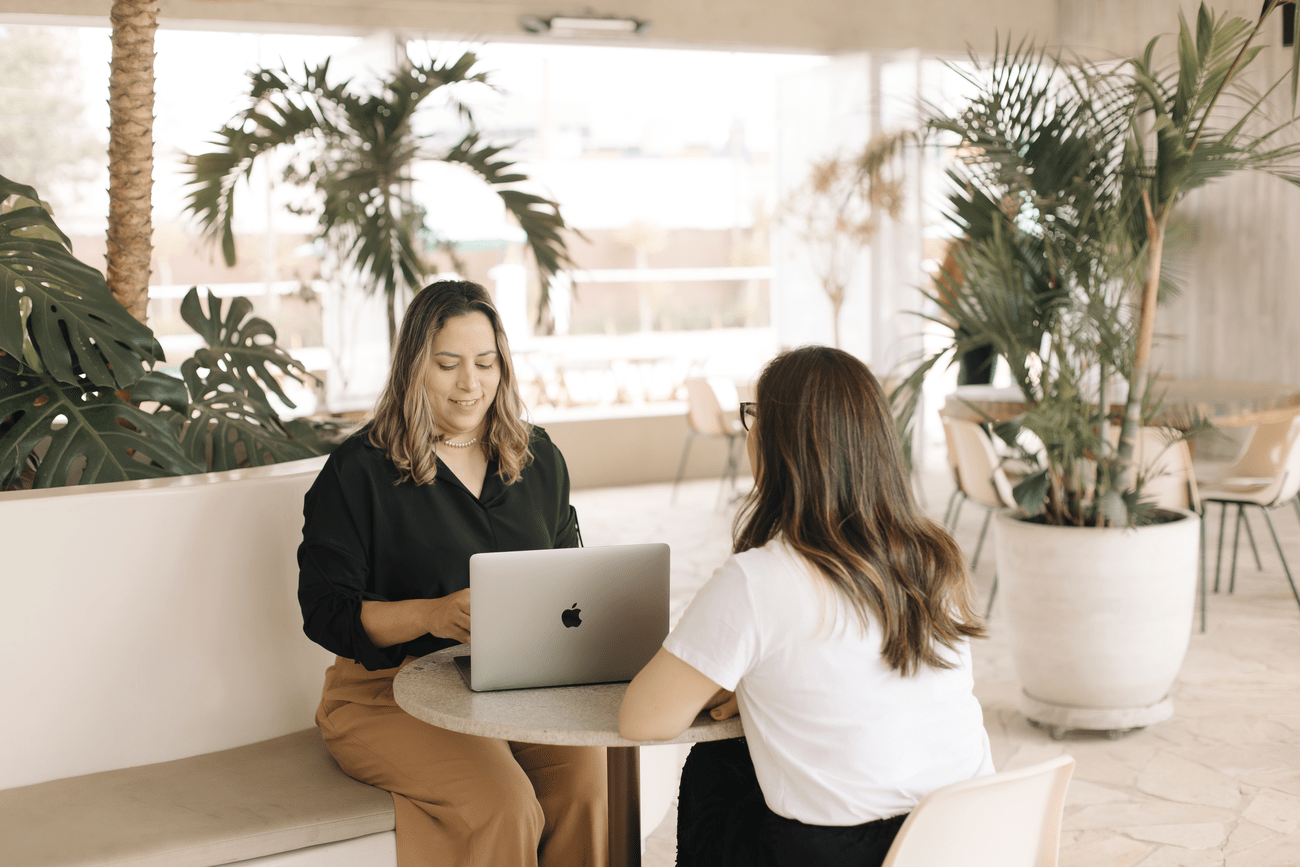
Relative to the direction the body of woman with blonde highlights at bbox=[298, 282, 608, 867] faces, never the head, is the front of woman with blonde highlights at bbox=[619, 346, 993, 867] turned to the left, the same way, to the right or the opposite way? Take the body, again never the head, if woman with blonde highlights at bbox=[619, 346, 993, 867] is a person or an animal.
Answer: the opposite way

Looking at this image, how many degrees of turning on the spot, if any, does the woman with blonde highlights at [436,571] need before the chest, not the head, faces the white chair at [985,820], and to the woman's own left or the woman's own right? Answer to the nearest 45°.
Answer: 0° — they already face it

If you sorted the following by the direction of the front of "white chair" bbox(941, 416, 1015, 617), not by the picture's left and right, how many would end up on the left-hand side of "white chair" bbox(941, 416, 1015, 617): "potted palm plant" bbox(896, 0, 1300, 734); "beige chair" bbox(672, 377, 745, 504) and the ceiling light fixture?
2

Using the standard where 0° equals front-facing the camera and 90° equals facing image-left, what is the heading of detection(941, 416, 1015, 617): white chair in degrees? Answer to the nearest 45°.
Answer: approximately 225°

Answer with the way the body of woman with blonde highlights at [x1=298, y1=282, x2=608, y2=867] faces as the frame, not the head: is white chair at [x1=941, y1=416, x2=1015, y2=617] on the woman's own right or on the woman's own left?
on the woman's own left

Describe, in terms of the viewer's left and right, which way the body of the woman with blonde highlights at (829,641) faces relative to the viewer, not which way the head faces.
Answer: facing away from the viewer and to the left of the viewer

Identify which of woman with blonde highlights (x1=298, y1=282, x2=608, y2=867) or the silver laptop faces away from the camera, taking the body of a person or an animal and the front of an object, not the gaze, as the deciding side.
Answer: the silver laptop

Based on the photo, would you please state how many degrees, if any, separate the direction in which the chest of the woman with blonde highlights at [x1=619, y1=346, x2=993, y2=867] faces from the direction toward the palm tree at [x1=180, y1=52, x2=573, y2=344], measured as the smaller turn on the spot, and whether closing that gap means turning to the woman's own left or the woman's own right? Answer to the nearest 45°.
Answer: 0° — they already face it

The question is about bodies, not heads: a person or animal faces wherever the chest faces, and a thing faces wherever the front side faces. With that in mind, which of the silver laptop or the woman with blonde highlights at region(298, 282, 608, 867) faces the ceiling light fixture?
the silver laptop

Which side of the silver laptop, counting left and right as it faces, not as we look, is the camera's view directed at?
back

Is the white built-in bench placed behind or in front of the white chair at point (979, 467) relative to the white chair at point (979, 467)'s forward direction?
behind
